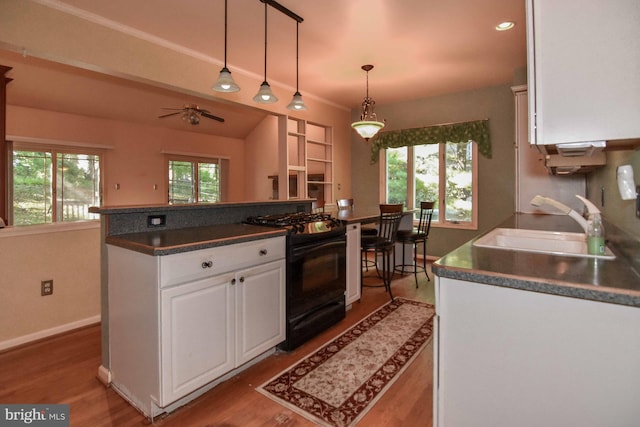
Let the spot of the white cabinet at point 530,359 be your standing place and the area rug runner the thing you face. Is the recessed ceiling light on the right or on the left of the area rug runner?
right

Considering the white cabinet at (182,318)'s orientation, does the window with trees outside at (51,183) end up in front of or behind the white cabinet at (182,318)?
behind

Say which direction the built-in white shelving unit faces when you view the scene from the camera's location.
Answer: facing the viewer and to the right of the viewer

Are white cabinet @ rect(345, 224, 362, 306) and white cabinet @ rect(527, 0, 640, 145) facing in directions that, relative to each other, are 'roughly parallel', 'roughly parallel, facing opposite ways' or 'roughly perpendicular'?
roughly parallel, facing opposite ways

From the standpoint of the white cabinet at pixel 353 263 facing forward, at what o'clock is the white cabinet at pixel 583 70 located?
the white cabinet at pixel 583 70 is roughly at 1 o'clock from the white cabinet at pixel 353 263.

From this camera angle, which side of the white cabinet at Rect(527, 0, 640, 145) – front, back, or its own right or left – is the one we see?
left

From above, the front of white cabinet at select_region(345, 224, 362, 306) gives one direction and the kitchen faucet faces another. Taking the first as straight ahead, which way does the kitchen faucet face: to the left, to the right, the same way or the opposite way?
the opposite way

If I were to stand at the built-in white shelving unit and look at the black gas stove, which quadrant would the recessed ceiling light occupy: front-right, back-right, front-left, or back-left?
front-left

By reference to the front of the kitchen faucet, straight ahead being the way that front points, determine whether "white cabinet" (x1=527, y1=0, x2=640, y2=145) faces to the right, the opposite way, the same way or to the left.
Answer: the same way

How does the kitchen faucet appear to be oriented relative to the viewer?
to the viewer's left
